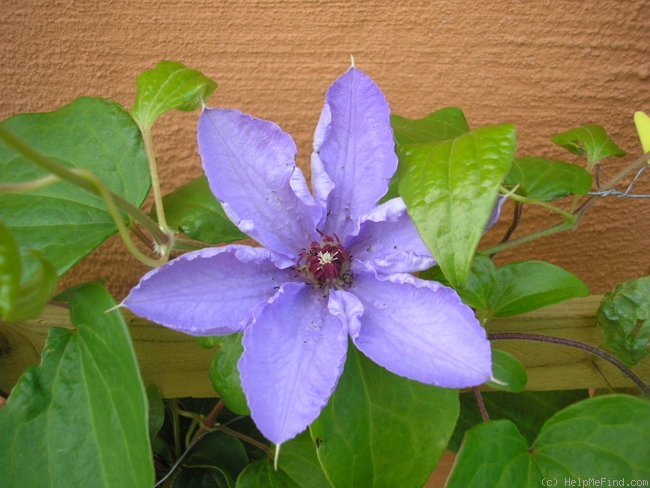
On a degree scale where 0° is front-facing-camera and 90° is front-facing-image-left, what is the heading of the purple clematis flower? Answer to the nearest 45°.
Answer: approximately 0°
